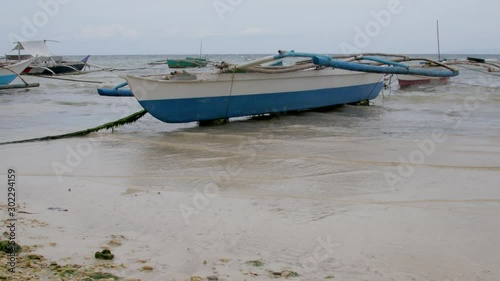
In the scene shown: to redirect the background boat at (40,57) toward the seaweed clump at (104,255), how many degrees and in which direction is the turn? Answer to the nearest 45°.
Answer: approximately 90° to its right

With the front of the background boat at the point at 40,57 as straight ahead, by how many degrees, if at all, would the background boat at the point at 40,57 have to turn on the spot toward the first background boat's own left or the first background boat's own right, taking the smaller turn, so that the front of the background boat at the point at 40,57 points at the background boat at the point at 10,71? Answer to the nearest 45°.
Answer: approximately 90° to the first background boat's own right

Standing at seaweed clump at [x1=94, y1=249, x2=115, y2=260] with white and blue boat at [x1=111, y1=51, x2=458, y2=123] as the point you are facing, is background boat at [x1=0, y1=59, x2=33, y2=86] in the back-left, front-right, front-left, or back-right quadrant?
front-left

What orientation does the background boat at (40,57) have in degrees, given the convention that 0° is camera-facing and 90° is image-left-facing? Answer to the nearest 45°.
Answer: approximately 270°

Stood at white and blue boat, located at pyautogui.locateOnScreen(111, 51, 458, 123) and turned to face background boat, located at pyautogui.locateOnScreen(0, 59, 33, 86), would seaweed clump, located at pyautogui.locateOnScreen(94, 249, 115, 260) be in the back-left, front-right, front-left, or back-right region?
back-left

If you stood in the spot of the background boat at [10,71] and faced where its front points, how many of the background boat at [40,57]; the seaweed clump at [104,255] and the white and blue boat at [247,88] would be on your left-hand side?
1

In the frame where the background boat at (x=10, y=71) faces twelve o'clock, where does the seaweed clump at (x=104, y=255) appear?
The seaweed clump is roughly at 3 o'clock from the background boat.

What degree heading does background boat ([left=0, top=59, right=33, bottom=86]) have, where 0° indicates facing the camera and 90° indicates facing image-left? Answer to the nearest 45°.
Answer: approximately 270°

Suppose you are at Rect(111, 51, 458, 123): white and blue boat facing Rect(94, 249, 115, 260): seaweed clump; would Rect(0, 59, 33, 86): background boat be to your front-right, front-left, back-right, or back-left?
back-right

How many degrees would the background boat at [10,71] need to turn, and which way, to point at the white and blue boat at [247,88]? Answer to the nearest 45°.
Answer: approximately 90° to its right

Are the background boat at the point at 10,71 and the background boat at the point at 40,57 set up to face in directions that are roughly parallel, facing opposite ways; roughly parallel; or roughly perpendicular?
roughly parallel

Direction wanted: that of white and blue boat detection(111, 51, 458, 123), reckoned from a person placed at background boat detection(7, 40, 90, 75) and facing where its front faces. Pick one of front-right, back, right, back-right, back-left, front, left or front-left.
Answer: right

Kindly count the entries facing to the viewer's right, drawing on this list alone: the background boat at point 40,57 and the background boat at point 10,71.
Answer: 2
